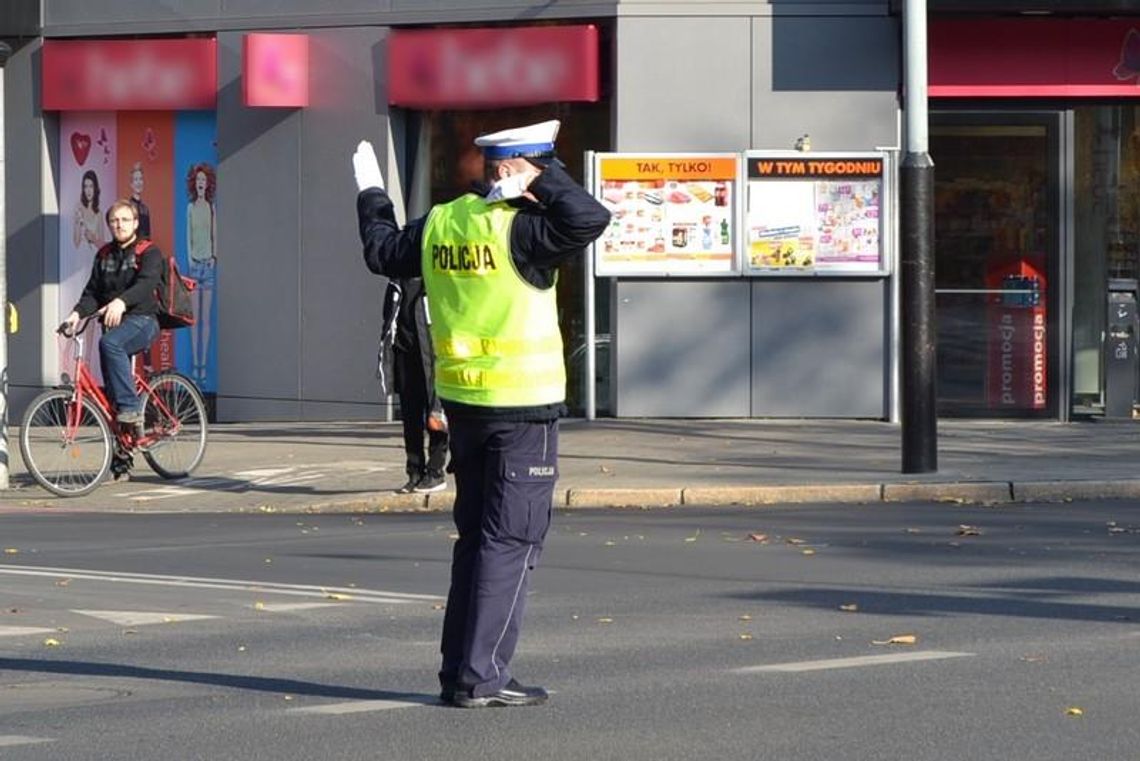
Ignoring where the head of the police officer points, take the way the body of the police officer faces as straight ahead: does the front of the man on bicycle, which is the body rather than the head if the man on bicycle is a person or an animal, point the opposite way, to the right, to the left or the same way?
the opposite way

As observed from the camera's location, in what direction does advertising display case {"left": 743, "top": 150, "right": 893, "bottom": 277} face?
facing the viewer

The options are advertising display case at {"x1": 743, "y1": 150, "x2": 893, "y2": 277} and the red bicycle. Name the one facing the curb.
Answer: the advertising display case

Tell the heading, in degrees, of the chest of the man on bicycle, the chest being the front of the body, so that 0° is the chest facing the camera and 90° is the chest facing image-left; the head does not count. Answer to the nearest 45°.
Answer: approximately 45°

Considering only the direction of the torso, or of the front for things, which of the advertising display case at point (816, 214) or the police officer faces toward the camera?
the advertising display case

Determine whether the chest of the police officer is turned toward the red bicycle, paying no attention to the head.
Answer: no

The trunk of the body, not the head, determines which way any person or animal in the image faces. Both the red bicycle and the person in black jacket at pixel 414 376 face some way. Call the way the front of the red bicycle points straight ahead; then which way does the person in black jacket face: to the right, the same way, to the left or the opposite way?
the same way

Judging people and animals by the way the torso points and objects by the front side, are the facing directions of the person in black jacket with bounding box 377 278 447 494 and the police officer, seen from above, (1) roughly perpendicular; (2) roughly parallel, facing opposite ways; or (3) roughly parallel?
roughly parallel, facing opposite ways

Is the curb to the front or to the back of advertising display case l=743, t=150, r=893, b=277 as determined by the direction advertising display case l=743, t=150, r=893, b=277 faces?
to the front

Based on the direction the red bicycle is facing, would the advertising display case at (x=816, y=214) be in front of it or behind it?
behind

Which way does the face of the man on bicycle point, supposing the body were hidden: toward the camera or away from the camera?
toward the camera

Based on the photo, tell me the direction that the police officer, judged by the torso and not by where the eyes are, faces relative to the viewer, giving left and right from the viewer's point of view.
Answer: facing away from the viewer and to the right of the viewer

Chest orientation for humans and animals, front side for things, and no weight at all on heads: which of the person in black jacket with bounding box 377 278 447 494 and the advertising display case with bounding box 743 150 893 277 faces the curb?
the advertising display case

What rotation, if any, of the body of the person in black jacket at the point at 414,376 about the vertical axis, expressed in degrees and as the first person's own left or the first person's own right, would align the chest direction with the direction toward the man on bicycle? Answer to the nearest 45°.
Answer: approximately 90° to the first person's own right

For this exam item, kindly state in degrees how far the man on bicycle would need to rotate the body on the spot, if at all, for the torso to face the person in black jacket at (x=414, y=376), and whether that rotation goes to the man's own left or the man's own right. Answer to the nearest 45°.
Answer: approximately 90° to the man's own left
